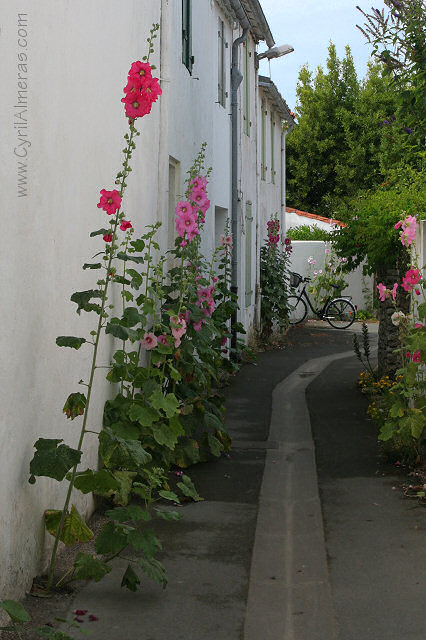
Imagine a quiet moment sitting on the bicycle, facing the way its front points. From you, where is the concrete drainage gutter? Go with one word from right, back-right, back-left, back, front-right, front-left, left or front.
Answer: left

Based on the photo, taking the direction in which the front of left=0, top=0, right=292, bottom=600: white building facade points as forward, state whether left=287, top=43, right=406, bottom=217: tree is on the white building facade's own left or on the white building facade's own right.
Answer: on the white building facade's own left

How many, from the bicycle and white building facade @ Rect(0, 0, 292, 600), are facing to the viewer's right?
1

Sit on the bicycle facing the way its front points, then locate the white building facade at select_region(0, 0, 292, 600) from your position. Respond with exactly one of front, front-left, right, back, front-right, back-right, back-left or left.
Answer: left

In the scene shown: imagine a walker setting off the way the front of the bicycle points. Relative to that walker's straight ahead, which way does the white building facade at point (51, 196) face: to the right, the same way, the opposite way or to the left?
the opposite way

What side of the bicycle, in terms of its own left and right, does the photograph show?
left

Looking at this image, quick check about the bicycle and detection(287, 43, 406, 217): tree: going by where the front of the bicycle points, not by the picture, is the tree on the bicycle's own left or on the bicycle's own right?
on the bicycle's own right

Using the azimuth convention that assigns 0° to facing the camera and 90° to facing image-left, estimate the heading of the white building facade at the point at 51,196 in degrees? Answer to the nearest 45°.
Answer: approximately 270°

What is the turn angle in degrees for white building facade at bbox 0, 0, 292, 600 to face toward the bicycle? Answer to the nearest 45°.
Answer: approximately 90° to its left
